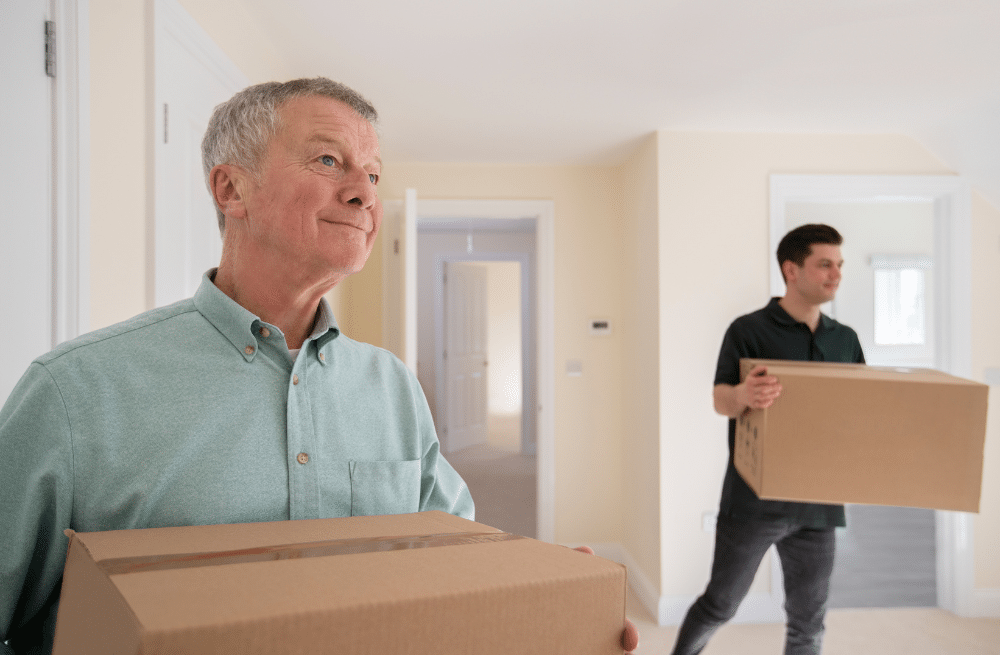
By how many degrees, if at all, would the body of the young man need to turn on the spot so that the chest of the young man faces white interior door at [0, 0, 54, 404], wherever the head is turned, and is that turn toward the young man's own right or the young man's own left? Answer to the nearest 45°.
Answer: approximately 90° to the young man's own right

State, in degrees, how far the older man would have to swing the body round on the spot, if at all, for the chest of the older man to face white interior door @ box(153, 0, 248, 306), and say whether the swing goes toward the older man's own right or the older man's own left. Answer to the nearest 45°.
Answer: approximately 135° to the older man's own left

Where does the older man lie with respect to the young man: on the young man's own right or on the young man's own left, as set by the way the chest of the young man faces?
on the young man's own right

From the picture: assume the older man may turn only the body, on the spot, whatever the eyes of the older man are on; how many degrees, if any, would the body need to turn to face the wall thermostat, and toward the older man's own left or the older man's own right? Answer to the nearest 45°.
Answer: approximately 90° to the older man's own left

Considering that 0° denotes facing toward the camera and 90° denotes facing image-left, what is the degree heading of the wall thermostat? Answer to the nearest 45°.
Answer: approximately 0°
